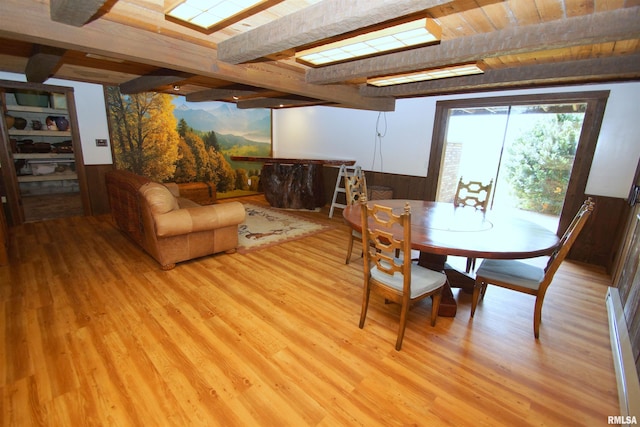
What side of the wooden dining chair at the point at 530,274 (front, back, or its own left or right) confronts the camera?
left

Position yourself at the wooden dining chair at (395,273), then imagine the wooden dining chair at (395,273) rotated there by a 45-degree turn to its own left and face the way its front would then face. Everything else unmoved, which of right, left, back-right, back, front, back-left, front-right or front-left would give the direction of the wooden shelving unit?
left

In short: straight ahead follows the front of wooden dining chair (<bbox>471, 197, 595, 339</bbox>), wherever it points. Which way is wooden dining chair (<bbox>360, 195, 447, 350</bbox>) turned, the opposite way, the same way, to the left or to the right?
to the right

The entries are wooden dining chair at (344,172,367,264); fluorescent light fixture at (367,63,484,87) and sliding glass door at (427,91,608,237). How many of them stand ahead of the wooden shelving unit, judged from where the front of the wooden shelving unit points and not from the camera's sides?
3

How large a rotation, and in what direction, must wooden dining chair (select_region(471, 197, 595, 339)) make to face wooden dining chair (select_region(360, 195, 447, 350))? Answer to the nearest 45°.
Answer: approximately 45° to its left

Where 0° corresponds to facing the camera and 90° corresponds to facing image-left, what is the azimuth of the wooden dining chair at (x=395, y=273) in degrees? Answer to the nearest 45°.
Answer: approximately 225°

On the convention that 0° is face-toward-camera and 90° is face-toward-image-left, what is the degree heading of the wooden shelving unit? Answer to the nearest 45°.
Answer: approximately 315°

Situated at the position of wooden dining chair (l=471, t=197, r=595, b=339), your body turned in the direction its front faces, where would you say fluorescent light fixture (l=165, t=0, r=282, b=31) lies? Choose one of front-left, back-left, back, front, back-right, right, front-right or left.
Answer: front-left

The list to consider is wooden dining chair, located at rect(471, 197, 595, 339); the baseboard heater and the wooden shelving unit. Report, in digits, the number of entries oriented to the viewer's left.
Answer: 2

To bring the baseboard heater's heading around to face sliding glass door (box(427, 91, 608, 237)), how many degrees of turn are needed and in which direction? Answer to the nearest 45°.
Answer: approximately 45° to its right

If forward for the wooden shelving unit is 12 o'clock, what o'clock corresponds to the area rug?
The area rug is roughly at 10 o'clock from the wooden shelving unit.

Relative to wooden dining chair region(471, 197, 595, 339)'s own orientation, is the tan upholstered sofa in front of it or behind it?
in front

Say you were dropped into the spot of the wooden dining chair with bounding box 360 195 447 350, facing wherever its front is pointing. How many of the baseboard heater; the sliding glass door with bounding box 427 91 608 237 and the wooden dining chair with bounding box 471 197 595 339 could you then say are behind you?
0

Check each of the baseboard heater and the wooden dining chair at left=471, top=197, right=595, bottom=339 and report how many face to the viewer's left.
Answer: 2

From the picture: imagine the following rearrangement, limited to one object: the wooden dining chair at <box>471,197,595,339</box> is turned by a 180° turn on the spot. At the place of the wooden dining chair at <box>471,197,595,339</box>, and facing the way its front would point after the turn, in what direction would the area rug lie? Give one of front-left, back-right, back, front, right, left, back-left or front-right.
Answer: back

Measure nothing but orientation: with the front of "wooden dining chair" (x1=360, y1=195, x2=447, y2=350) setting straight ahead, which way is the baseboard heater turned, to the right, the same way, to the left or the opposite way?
to the left

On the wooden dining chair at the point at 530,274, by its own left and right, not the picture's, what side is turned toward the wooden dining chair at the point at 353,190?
front

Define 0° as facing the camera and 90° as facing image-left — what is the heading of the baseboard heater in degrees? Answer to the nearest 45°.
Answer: approximately 90°

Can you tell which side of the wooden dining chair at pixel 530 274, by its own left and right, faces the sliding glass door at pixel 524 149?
right

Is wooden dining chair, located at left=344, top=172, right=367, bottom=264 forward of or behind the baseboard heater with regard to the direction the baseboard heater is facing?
forward

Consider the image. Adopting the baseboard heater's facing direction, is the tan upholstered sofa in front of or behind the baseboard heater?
in front
